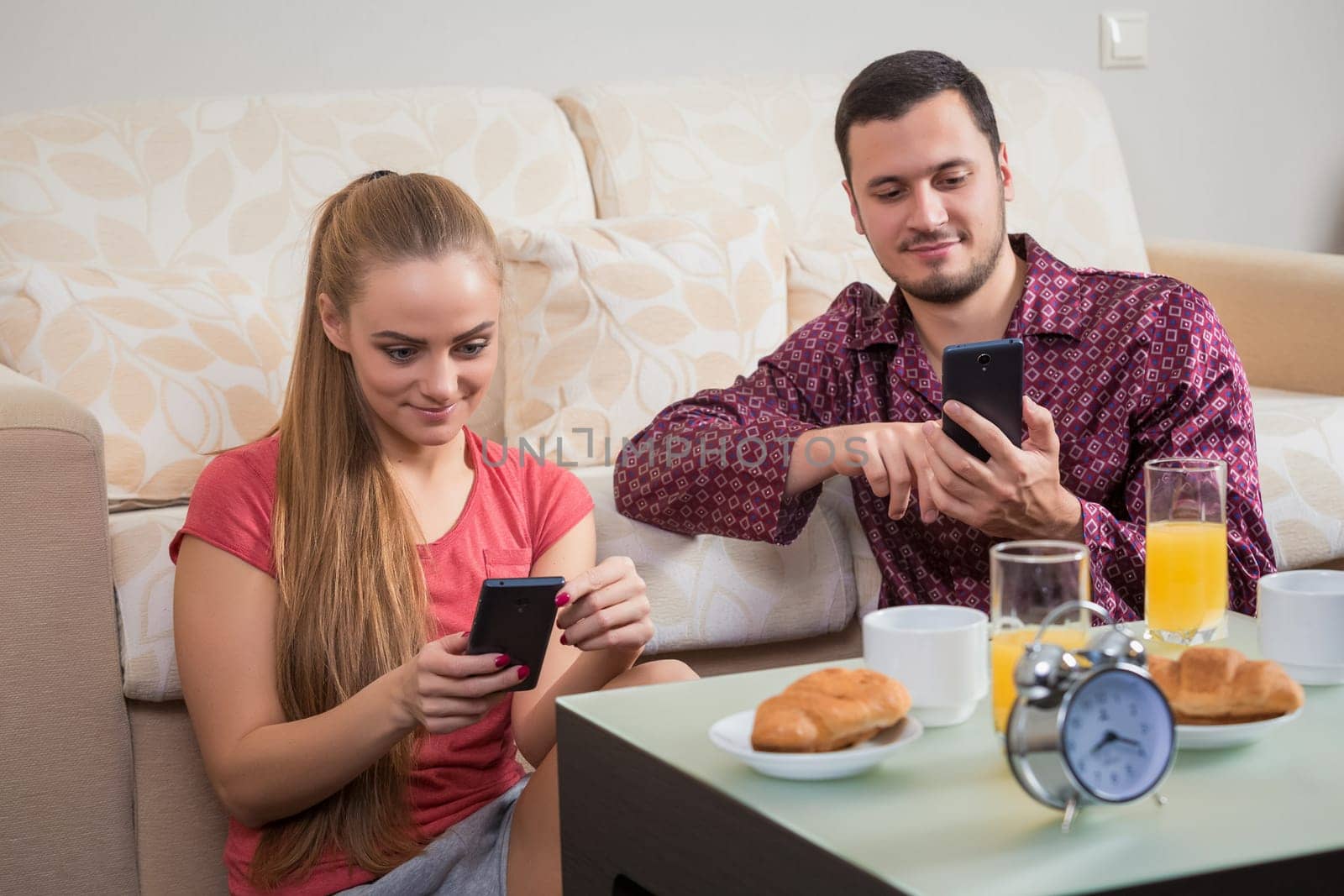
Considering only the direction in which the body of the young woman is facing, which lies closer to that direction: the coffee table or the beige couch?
the coffee table

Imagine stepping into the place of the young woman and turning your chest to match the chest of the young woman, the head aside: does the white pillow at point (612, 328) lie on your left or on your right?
on your left

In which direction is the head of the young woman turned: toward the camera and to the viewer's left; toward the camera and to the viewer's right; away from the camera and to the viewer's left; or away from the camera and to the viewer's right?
toward the camera and to the viewer's right

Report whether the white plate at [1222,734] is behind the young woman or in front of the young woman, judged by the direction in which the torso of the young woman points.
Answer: in front

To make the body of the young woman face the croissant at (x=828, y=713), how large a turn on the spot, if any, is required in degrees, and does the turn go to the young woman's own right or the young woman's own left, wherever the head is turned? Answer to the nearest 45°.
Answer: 0° — they already face it

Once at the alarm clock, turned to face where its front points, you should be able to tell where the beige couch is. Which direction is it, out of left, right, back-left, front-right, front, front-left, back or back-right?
back

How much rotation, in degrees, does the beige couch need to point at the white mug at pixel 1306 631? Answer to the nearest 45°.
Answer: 0° — it already faces it

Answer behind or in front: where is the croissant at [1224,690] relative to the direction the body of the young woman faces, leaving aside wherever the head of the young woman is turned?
in front

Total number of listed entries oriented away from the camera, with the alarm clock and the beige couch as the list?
0

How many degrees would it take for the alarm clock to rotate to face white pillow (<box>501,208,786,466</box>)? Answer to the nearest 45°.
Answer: approximately 180°
